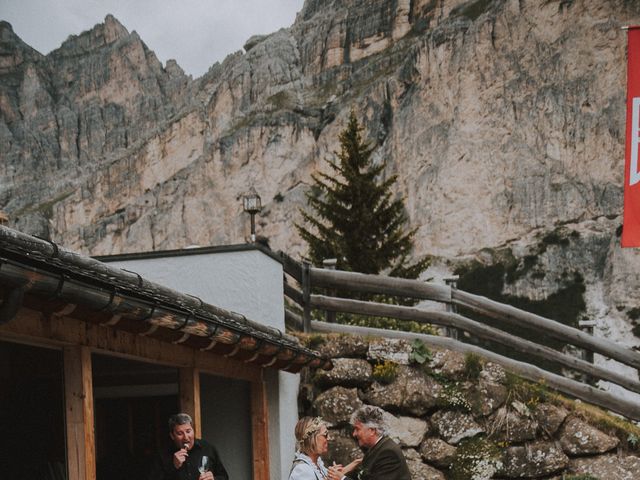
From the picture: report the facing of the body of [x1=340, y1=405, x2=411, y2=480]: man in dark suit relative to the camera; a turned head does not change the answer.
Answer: to the viewer's left

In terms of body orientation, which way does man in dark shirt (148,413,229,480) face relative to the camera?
toward the camera

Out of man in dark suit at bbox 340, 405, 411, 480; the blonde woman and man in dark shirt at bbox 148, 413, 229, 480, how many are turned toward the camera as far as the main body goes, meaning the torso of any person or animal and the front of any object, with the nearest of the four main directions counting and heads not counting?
1

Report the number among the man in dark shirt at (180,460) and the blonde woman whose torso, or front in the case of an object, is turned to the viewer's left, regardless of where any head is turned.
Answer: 0

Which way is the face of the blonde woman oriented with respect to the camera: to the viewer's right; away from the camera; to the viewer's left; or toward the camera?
to the viewer's right

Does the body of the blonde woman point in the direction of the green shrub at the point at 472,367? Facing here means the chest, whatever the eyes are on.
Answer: no

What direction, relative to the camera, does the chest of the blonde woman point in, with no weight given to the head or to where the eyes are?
to the viewer's right

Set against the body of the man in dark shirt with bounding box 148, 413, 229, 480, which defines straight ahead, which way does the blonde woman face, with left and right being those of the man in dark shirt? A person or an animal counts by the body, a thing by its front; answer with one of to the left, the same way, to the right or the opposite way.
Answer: to the left

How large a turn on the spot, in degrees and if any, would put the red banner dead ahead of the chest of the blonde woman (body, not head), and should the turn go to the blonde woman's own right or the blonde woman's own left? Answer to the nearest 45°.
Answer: approximately 45° to the blonde woman's own left

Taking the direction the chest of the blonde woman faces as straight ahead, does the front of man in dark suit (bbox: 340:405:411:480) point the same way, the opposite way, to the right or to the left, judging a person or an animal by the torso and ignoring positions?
the opposite way

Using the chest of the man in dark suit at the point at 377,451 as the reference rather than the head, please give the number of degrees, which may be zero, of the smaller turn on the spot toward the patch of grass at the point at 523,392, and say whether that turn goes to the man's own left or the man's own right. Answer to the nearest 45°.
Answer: approximately 90° to the man's own right

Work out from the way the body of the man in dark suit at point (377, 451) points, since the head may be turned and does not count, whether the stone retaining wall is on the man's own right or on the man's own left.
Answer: on the man's own right

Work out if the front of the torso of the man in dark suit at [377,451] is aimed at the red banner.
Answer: no

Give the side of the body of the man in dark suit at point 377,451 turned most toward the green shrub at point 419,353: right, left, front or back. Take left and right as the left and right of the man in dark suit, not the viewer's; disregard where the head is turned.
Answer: right

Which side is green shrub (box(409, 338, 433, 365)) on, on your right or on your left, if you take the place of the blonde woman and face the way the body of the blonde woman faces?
on your left

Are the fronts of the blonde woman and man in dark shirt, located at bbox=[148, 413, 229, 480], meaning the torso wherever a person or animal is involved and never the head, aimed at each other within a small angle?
no
